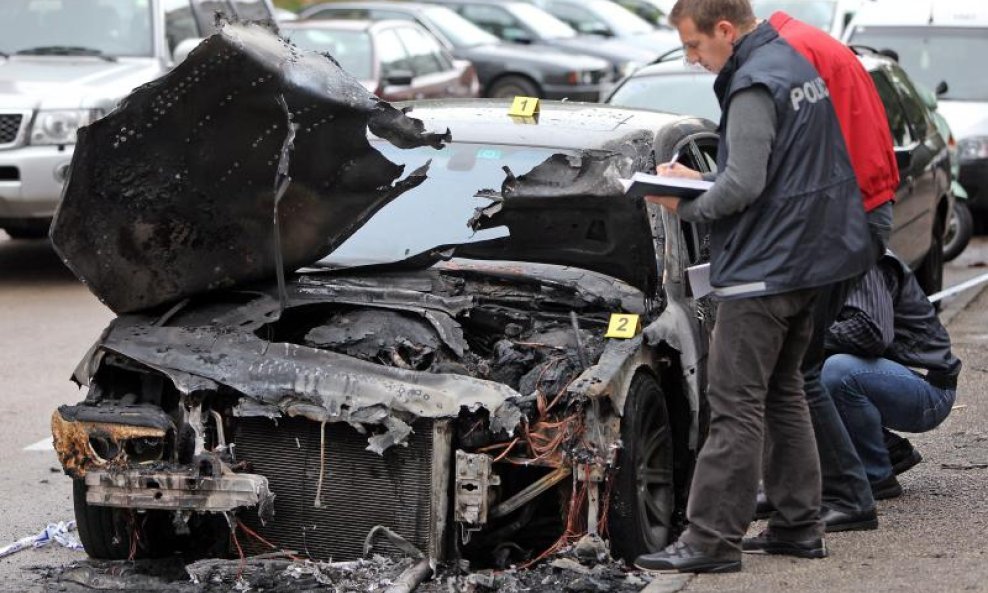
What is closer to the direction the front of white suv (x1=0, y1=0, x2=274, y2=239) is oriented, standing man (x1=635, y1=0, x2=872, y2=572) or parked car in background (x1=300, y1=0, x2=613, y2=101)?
the standing man

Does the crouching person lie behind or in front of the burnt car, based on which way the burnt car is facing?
behind

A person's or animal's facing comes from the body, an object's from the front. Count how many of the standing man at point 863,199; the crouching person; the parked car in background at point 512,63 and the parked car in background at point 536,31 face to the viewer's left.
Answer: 2

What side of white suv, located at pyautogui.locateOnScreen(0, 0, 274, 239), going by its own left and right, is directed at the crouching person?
left

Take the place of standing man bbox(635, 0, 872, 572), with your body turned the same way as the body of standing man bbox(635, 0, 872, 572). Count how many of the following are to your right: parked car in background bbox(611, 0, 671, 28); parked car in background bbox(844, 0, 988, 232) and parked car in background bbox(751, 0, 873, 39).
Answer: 3

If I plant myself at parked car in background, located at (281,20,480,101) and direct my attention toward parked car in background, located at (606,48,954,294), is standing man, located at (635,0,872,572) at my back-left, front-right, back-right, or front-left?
front-right

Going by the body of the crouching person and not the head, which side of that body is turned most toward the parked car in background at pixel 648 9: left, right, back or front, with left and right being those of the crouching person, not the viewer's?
right

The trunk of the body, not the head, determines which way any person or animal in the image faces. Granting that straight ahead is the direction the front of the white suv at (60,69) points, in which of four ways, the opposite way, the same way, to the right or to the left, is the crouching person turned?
to the right

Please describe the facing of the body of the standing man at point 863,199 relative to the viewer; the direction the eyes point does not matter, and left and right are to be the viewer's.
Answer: facing to the left of the viewer

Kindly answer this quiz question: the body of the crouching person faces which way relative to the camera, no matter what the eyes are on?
to the viewer's left

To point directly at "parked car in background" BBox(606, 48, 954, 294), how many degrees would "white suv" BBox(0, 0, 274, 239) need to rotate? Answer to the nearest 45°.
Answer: approximately 90° to its left

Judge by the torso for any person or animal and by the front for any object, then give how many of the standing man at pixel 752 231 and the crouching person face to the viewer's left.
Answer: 2

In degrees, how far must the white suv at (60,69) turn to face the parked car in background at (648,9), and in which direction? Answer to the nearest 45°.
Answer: approximately 180°

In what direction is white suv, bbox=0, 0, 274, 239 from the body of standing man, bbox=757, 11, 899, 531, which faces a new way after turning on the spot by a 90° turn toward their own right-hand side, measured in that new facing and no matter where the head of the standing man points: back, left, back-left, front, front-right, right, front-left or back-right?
front-left

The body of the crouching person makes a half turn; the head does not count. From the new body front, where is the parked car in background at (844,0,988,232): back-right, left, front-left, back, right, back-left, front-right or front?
left

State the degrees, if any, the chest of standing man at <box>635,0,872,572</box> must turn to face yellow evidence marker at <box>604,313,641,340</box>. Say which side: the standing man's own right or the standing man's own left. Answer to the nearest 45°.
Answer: approximately 45° to the standing man's own right

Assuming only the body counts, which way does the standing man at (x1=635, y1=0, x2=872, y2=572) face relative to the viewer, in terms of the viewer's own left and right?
facing to the left of the viewer
